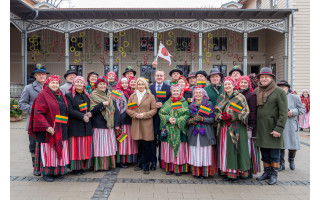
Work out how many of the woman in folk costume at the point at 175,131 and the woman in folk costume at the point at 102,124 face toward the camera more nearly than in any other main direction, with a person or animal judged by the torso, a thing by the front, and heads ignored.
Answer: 2

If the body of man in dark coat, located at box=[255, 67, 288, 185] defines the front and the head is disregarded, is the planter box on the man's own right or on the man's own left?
on the man's own right

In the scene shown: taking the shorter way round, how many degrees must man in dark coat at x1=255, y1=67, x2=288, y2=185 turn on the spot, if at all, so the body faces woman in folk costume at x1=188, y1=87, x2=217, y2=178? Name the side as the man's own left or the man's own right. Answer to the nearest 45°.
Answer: approximately 45° to the man's own right

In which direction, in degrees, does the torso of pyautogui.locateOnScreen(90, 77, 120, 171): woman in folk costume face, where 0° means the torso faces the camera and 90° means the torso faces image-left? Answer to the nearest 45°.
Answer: approximately 0°

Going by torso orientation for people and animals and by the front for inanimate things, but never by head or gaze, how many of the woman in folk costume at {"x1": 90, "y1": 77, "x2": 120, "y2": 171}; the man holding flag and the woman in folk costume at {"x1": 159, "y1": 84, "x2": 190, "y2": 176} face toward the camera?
3

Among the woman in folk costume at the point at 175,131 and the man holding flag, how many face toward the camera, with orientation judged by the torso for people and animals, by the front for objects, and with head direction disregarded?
2

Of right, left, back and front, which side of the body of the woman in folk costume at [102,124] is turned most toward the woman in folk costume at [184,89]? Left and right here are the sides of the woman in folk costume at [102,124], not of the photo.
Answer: left

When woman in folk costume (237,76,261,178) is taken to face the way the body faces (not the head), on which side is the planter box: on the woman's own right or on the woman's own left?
on the woman's own right
